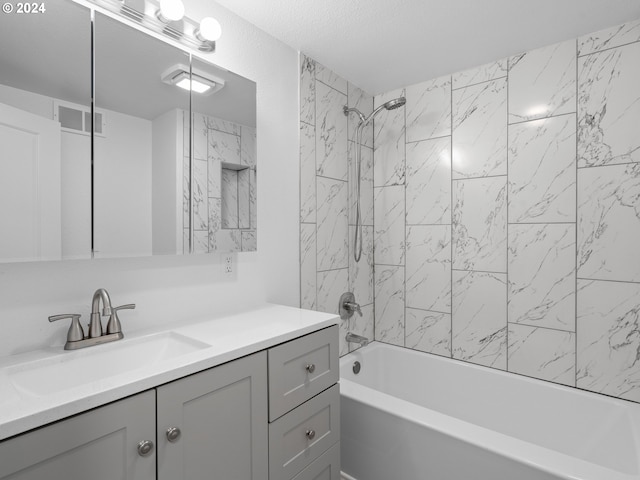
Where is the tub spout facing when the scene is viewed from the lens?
facing the viewer and to the right of the viewer

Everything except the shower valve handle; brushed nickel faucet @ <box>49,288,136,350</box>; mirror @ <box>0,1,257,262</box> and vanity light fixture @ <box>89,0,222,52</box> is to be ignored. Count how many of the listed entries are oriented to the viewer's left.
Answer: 0

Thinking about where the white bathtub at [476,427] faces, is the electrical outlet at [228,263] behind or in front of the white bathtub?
in front

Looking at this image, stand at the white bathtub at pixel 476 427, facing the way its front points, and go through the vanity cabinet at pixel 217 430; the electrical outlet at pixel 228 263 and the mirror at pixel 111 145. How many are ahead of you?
3

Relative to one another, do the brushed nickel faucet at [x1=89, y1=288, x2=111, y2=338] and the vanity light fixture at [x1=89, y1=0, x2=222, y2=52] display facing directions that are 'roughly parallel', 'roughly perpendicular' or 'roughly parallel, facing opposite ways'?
roughly parallel

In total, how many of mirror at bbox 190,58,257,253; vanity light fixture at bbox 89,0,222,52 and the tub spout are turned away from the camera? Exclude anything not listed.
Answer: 0

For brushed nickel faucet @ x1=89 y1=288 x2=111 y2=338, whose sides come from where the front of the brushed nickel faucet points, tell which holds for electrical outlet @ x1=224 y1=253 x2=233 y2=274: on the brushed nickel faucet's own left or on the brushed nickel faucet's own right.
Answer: on the brushed nickel faucet's own left
